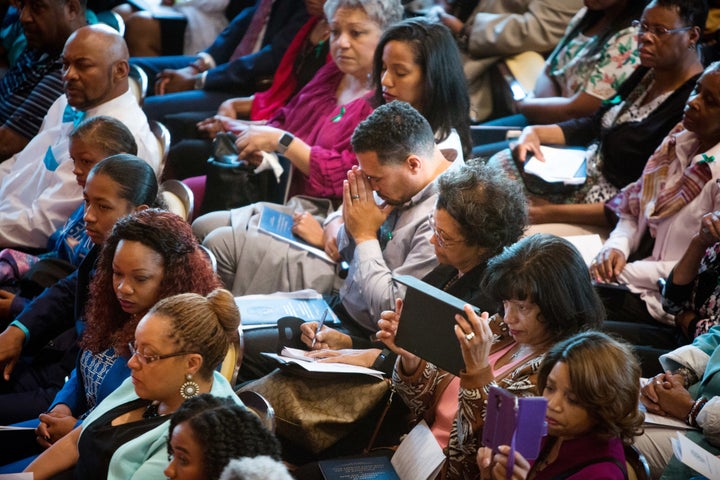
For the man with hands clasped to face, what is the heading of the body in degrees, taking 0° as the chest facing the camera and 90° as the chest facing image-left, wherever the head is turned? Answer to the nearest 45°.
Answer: approximately 90°

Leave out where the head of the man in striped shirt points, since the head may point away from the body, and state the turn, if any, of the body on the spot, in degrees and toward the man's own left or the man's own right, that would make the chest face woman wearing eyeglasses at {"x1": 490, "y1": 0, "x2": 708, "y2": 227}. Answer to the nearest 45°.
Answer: approximately 90° to the man's own left

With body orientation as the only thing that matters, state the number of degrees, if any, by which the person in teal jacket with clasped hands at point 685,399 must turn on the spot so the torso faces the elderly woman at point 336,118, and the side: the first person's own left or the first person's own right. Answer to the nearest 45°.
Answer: approximately 90° to the first person's own right

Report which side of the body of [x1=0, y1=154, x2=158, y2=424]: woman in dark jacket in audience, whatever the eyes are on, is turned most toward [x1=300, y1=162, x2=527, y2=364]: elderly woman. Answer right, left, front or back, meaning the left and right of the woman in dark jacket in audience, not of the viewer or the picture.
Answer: left

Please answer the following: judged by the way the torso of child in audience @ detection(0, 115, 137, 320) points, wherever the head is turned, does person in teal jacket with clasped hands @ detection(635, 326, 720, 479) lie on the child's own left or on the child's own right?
on the child's own left

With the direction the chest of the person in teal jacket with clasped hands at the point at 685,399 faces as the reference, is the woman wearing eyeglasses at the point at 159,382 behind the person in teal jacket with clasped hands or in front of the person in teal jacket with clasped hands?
in front

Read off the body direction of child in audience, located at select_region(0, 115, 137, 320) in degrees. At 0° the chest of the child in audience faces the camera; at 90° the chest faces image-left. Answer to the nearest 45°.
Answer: approximately 45°

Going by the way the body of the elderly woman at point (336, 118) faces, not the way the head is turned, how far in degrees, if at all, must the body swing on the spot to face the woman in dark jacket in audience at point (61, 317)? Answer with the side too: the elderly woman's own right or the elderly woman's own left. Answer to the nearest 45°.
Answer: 0° — they already face them

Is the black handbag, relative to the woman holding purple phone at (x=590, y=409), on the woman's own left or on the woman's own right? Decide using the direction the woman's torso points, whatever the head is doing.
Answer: on the woman's own right

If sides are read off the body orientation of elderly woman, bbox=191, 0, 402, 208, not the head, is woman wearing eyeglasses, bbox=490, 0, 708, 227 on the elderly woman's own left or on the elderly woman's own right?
on the elderly woman's own left

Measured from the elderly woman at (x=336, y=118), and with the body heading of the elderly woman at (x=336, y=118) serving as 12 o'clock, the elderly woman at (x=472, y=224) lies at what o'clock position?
the elderly woman at (x=472, y=224) is roughly at 10 o'clock from the elderly woman at (x=336, y=118).
